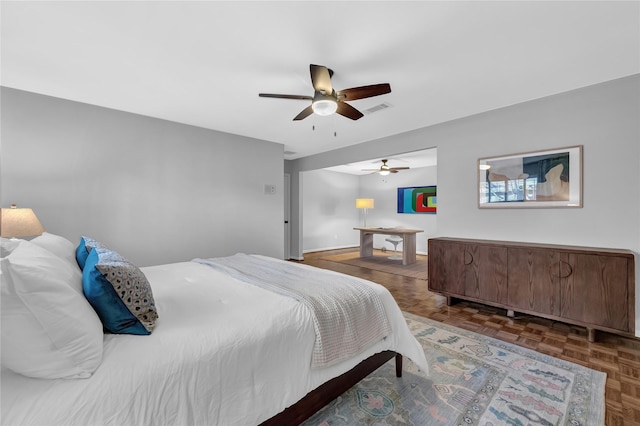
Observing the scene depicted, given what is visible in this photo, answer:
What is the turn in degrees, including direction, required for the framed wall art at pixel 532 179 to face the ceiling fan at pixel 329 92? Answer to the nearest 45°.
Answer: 0° — it already faces it

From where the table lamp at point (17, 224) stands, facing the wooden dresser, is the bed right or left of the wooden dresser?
right

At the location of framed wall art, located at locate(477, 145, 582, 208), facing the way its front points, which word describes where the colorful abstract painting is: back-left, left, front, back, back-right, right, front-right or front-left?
right

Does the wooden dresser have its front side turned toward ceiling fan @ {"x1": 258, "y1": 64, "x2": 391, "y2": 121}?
yes

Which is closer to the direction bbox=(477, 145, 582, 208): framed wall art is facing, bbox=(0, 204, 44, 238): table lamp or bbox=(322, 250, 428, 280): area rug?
the table lamp

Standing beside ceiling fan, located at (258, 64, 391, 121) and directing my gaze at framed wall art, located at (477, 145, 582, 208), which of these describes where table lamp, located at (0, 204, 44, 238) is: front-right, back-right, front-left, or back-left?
back-left

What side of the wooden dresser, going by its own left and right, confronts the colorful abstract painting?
right

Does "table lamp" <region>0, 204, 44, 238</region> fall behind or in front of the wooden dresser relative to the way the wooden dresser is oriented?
in front

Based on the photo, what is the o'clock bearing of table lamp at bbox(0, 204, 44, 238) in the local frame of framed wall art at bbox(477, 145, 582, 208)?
The table lamp is roughly at 12 o'clock from the framed wall art.

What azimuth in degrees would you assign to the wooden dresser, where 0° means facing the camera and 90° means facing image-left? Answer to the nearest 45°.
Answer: approximately 45°

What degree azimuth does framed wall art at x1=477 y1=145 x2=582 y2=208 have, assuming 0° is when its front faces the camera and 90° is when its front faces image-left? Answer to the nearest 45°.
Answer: approximately 45°

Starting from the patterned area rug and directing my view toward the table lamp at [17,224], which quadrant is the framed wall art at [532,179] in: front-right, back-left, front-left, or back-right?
back-right
